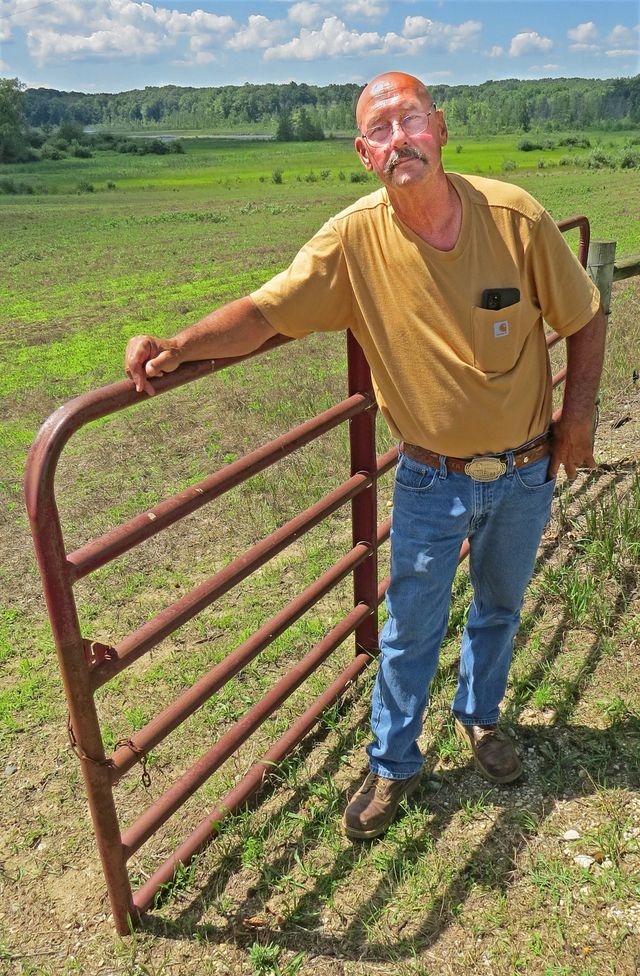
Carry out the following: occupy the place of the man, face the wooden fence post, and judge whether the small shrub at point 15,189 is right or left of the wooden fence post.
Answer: left

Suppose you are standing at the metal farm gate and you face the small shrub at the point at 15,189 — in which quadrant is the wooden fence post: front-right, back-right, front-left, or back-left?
front-right

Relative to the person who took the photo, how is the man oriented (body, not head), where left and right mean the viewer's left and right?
facing the viewer

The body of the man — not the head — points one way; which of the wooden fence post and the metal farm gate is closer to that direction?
the metal farm gate

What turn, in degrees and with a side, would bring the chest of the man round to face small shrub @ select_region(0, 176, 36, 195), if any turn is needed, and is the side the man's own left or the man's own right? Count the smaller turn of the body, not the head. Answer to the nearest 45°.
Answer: approximately 135° to the man's own right

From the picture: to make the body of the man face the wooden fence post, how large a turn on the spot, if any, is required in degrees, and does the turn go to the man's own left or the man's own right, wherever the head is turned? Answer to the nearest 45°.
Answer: approximately 135° to the man's own left
